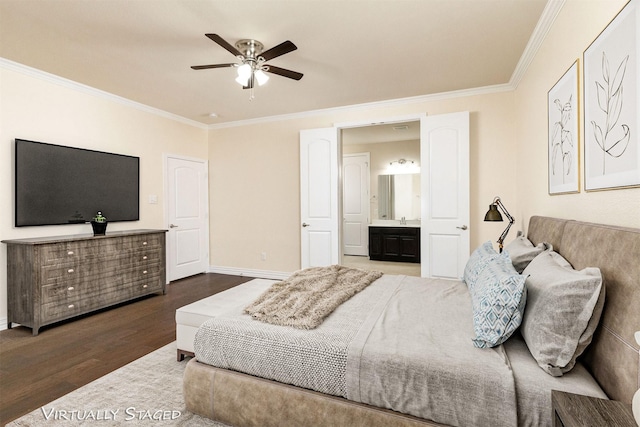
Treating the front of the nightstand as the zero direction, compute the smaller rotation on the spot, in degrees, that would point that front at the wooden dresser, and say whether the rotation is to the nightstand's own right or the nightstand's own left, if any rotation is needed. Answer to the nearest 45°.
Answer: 0° — it already faces it

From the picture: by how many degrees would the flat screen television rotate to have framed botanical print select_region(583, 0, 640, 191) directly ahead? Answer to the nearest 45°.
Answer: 0° — it already faces it

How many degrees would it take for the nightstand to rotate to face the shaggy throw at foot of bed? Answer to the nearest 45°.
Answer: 0° — it already faces it

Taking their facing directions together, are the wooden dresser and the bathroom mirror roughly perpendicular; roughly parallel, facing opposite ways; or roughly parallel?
roughly perpendicular

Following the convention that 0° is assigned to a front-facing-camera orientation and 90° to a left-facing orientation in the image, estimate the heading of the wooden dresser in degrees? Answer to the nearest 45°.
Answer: approximately 315°

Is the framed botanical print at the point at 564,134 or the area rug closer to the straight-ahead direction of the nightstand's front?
the area rug

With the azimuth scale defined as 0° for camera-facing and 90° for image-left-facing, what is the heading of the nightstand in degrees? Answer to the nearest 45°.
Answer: approximately 90°

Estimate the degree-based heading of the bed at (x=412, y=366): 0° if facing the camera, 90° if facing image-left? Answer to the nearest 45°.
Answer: approximately 90°
